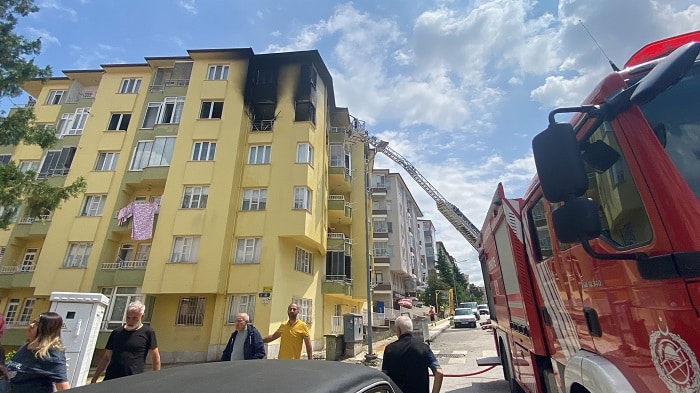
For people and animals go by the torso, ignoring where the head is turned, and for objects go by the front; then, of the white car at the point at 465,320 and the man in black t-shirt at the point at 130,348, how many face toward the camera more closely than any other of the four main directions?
2

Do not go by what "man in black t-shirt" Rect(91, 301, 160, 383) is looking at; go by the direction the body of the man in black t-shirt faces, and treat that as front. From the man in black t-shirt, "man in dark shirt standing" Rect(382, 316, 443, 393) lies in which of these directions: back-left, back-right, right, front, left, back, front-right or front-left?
front-left

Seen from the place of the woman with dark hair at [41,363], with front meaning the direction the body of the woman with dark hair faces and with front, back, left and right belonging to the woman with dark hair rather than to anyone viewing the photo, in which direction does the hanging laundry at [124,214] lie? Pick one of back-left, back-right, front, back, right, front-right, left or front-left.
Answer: front-right

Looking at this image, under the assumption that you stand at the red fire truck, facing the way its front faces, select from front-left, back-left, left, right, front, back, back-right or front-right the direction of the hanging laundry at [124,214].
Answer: back-right

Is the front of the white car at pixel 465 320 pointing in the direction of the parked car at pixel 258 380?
yes

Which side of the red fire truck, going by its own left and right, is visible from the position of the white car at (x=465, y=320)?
back

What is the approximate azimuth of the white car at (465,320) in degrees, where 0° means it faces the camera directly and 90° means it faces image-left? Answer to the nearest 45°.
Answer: approximately 0°

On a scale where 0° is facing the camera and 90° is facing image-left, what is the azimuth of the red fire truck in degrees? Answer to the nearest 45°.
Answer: approximately 315°

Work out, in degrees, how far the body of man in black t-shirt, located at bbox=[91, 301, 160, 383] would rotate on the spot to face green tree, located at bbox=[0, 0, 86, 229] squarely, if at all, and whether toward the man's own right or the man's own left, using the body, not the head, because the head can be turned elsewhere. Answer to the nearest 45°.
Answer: approximately 135° to the man's own right

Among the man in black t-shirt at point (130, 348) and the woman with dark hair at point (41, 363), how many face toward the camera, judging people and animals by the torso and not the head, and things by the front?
1

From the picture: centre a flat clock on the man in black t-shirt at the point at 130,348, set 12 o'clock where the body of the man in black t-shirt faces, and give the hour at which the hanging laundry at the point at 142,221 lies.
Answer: The hanging laundry is roughly at 6 o'clock from the man in black t-shirt.

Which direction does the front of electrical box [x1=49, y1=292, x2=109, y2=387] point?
toward the camera
